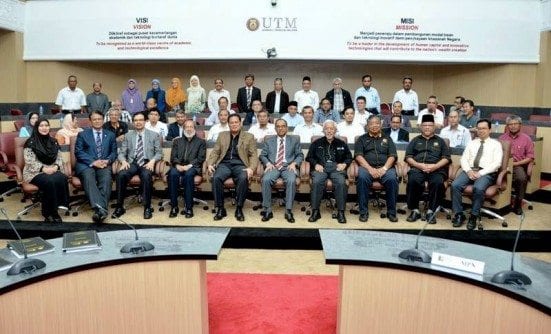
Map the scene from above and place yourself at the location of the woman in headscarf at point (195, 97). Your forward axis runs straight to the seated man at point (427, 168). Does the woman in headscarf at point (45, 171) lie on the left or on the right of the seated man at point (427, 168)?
right

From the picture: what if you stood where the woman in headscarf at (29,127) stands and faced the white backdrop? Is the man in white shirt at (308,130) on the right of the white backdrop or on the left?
right

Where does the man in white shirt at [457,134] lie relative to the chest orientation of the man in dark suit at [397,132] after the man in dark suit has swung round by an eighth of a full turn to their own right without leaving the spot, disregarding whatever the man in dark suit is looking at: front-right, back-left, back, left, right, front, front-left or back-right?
back-left

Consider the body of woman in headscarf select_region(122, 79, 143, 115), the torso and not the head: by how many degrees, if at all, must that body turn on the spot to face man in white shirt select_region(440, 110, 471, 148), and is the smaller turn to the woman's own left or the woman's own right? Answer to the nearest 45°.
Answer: approximately 45° to the woman's own left

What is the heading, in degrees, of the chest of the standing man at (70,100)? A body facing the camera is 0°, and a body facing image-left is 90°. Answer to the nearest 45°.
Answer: approximately 0°

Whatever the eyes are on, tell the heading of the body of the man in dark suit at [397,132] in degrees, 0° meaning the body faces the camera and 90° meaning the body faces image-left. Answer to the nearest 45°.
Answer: approximately 0°
